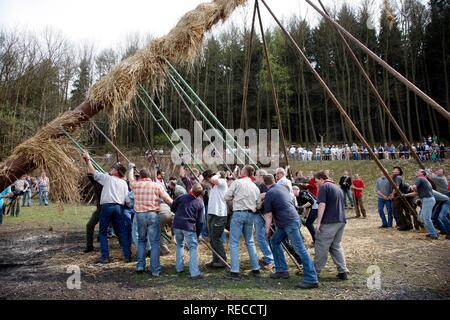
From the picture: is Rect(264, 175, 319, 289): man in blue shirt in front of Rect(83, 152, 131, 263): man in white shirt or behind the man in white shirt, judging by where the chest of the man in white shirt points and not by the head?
behind

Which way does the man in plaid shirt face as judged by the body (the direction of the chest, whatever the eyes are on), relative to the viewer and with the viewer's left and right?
facing away from the viewer

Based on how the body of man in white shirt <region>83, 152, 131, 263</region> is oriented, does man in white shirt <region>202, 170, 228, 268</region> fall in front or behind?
behind

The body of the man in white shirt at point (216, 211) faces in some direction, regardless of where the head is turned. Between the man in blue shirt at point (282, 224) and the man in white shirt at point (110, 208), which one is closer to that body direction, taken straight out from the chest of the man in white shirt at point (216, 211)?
the man in white shirt

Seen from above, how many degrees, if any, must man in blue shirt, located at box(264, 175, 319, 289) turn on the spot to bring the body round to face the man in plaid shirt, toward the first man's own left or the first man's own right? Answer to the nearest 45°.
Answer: approximately 45° to the first man's own left

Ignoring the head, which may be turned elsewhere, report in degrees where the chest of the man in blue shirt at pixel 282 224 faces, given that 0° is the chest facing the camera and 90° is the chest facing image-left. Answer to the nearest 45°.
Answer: approximately 135°

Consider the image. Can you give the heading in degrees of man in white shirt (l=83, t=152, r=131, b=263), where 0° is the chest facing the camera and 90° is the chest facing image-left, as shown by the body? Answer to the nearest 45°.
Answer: approximately 135°
